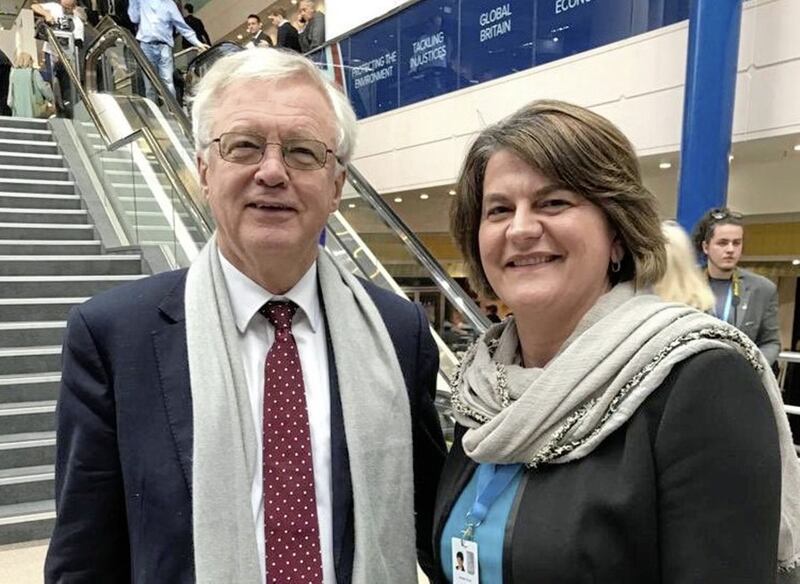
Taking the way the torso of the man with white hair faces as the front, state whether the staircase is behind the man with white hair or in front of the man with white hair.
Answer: behind

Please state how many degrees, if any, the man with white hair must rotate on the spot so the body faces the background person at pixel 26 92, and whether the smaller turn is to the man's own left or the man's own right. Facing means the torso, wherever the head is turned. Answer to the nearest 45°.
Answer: approximately 180°

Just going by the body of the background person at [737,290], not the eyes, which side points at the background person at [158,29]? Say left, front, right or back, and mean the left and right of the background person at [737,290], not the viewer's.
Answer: right

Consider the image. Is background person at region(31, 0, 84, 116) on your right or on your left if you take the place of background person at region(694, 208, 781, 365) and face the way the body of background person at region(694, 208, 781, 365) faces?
on your right

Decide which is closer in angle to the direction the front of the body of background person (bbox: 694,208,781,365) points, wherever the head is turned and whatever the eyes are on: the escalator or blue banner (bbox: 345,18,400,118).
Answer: the escalator

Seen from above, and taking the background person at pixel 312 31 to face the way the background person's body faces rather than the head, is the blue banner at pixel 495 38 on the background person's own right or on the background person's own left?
on the background person's own left

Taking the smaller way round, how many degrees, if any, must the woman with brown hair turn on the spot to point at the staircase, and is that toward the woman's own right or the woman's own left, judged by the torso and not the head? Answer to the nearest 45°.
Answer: approximately 90° to the woman's own right

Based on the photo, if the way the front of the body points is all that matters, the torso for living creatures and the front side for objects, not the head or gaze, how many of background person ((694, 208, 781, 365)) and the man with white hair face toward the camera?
2

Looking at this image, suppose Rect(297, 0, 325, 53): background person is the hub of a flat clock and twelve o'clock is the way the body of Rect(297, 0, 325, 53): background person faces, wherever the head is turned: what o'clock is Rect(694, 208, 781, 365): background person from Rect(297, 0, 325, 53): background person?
Rect(694, 208, 781, 365): background person is roughly at 10 o'clock from Rect(297, 0, 325, 53): background person.
